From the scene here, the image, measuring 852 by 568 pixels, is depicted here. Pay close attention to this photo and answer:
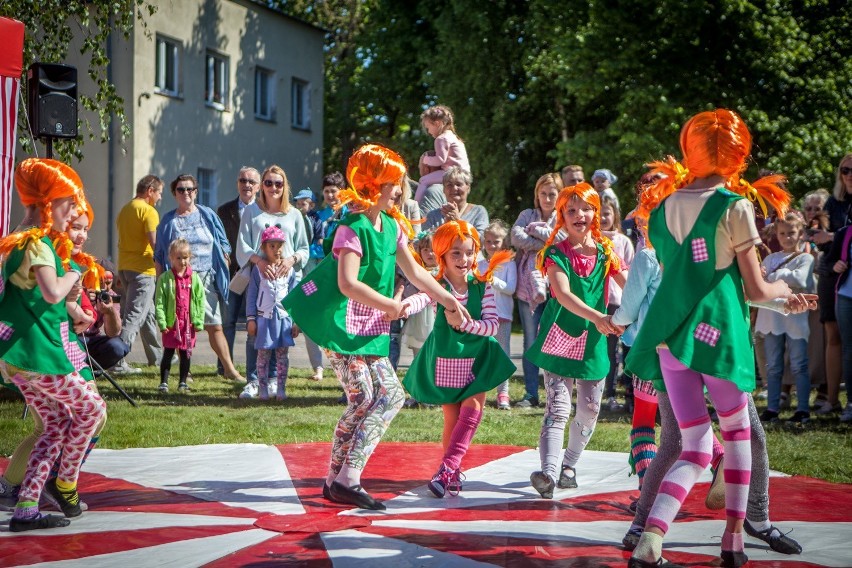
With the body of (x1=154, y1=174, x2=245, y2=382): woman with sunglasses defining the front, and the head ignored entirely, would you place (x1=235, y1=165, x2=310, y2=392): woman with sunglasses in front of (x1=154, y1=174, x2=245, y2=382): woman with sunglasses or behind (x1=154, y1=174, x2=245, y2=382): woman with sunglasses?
in front

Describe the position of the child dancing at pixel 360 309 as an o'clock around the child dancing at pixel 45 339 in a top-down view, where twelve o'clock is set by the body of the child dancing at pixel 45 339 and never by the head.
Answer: the child dancing at pixel 360 309 is roughly at 12 o'clock from the child dancing at pixel 45 339.

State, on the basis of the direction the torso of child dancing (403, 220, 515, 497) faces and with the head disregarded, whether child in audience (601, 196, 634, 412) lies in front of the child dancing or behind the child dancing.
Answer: behind

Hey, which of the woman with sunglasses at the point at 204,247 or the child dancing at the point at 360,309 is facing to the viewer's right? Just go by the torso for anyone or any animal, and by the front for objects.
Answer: the child dancing

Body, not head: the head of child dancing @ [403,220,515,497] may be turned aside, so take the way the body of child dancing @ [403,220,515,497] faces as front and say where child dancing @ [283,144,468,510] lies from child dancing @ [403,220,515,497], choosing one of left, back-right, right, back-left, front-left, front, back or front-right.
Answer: front-right

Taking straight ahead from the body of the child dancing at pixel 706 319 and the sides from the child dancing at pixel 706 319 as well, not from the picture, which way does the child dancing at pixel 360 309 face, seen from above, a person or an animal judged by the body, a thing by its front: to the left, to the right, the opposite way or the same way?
to the right

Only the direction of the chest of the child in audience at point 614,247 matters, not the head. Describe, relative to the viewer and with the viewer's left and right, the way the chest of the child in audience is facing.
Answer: facing the viewer

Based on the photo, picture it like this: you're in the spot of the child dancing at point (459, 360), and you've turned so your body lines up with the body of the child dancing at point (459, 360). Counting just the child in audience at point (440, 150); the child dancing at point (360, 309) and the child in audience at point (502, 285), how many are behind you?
2

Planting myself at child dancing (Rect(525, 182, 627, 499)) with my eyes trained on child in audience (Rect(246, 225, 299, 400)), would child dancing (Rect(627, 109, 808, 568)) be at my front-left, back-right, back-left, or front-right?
back-left

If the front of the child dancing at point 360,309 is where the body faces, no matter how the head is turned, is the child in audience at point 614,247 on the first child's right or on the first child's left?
on the first child's left

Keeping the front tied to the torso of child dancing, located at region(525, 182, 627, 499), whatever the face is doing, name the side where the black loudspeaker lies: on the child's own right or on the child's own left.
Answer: on the child's own right

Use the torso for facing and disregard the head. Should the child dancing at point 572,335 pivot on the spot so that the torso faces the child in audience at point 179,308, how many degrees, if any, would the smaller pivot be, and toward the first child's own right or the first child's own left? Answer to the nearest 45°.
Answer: approximately 135° to the first child's own right

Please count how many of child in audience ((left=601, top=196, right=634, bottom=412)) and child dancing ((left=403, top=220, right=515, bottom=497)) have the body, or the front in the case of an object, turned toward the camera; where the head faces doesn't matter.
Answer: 2

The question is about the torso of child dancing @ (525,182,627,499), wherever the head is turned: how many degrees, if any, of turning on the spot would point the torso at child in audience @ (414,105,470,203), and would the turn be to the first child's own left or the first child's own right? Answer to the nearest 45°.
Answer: approximately 180°

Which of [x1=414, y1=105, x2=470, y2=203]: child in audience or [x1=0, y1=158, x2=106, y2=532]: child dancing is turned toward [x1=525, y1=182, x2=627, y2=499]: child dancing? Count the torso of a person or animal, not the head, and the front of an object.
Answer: [x1=0, y1=158, x2=106, y2=532]: child dancing
